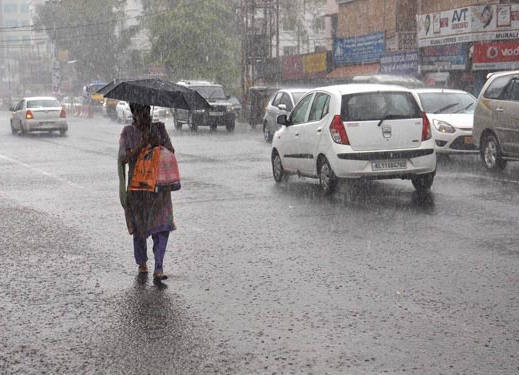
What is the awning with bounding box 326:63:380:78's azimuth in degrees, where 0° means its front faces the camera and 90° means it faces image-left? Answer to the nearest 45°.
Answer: approximately 45°

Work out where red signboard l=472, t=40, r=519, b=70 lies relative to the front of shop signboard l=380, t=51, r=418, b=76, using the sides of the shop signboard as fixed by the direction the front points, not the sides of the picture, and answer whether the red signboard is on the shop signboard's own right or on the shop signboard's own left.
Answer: on the shop signboard's own left

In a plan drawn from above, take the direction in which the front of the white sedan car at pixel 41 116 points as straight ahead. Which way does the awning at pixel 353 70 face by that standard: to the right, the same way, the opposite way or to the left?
to the left

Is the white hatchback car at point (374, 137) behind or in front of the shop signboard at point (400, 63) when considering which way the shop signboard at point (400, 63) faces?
in front

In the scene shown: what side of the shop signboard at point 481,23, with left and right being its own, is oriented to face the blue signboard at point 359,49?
right

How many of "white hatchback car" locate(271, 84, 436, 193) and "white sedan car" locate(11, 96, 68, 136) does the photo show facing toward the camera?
0

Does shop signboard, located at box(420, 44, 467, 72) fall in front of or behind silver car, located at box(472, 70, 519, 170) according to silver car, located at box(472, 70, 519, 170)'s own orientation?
behind

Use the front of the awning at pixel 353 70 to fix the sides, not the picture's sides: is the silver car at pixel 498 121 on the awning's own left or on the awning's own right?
on the awning's own left
